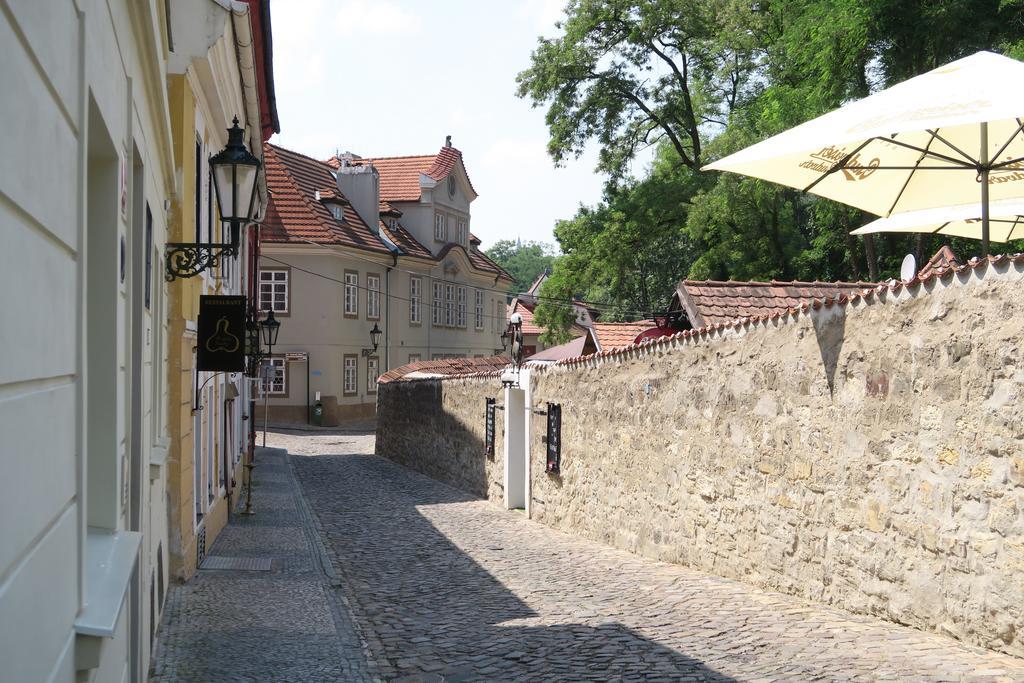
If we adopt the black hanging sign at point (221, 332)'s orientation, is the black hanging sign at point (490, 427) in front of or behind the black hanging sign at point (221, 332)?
behind

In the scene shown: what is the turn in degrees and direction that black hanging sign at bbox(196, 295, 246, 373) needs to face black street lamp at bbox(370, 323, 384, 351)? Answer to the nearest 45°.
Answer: approximately 180°

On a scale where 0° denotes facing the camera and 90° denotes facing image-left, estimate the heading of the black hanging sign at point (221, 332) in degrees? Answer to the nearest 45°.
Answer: approximately 0°

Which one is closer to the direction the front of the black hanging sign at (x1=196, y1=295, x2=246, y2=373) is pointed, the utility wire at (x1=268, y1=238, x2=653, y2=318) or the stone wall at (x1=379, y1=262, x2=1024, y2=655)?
the stone wall

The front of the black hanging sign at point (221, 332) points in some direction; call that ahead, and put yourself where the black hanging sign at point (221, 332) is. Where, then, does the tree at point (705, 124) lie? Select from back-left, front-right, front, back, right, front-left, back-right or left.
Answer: back-left

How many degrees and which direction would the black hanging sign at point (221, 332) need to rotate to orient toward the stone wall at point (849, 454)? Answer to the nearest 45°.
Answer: approximately 45° to its left

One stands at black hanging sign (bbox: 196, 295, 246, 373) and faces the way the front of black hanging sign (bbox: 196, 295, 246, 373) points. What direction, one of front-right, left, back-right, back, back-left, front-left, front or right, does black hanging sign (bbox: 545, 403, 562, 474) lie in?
back-left

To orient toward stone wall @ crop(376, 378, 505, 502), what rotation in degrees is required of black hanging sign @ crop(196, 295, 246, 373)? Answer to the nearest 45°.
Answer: approximately 180°
